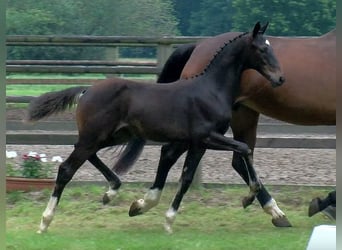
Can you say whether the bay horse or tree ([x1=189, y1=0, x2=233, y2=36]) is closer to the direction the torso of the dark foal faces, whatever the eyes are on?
the bay horse

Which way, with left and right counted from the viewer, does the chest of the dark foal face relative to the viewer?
facing to the right of the viewer

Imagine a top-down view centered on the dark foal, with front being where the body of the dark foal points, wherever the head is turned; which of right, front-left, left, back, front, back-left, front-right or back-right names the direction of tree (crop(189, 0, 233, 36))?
left

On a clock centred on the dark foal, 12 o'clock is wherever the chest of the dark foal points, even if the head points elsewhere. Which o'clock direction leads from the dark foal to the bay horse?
The bay horse is roughly at 11 o'clock from the dark foal.
